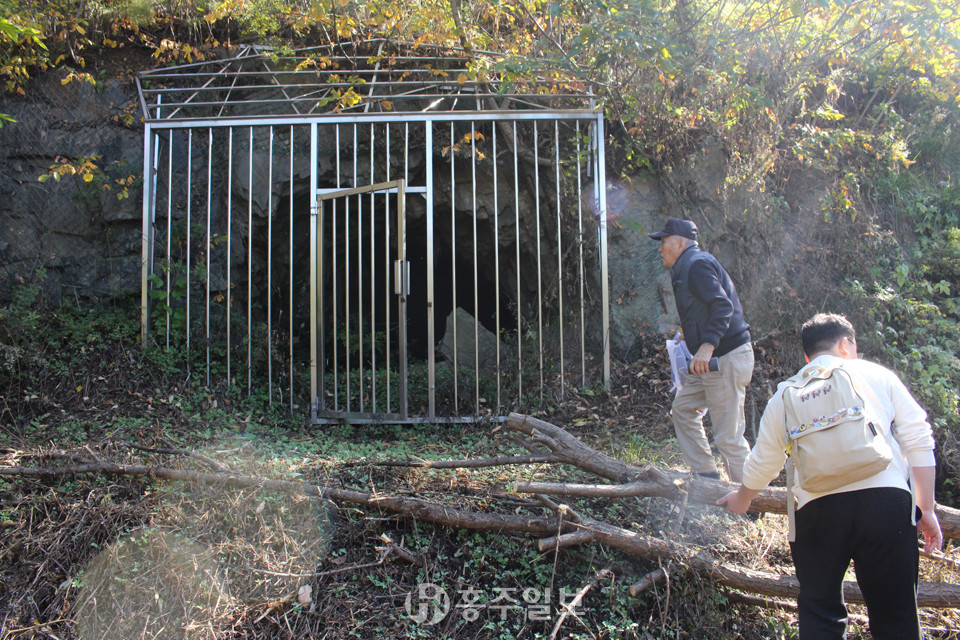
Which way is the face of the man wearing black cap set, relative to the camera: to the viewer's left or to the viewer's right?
to the viewer's left

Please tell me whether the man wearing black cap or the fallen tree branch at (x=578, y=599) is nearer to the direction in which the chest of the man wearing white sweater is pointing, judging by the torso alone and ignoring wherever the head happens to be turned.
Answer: the man wearing black cap

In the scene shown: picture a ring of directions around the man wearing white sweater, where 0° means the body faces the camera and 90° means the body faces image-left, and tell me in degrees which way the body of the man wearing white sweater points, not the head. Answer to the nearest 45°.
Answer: approximately 180°

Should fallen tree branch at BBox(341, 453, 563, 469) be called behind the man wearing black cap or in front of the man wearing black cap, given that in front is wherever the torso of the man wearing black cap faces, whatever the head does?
in front

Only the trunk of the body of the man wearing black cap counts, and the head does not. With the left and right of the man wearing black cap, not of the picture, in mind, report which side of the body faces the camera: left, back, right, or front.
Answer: left

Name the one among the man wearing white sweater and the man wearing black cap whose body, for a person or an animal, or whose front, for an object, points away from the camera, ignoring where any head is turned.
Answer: the man wearing white sweater

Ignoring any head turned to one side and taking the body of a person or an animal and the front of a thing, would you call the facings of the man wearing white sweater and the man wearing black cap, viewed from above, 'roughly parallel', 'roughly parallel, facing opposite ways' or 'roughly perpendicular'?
roughly perpendicular

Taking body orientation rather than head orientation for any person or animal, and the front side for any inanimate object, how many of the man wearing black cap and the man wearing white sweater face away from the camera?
1

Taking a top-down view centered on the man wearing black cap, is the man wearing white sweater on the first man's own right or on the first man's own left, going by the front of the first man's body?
on the first man's own left
